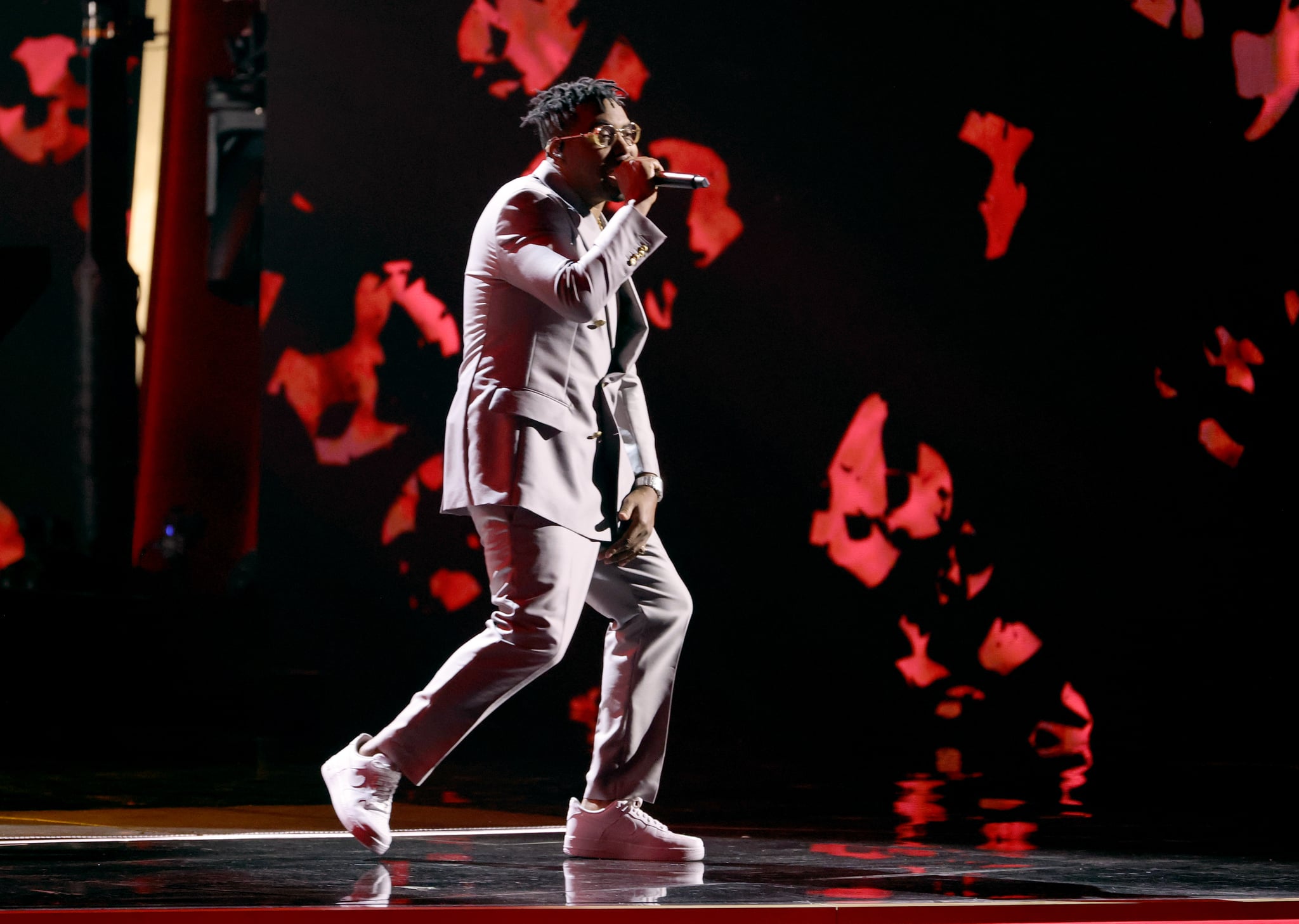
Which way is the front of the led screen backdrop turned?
toward the camera

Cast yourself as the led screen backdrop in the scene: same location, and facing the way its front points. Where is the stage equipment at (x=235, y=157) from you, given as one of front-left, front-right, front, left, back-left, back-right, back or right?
right

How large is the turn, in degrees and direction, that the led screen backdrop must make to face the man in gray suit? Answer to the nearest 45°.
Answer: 0° — it already faces them

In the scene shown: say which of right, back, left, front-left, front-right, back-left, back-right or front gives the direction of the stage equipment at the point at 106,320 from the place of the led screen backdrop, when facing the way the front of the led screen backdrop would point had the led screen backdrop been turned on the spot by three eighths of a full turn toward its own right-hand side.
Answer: front-left

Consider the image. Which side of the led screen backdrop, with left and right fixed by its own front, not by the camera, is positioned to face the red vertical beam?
right
